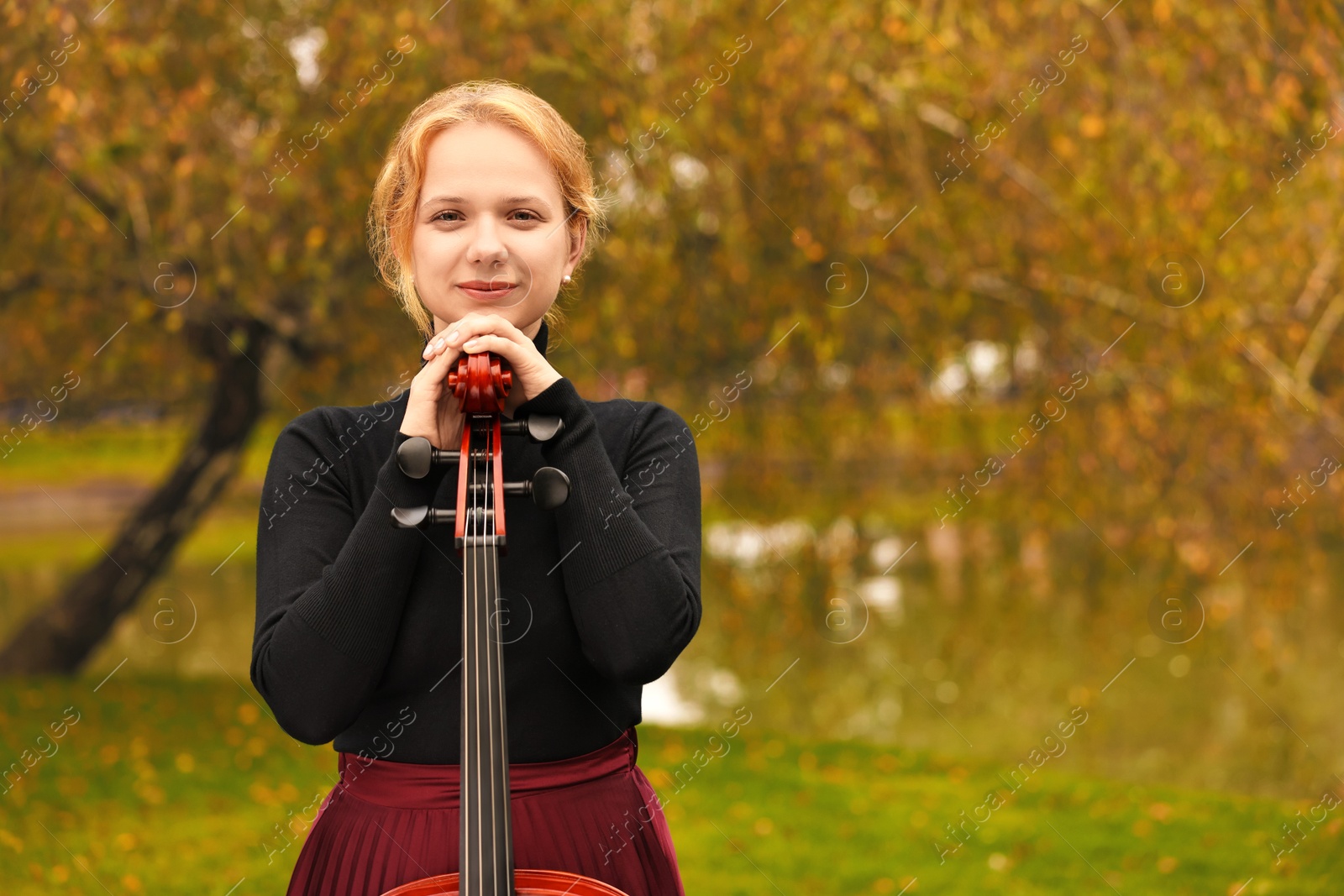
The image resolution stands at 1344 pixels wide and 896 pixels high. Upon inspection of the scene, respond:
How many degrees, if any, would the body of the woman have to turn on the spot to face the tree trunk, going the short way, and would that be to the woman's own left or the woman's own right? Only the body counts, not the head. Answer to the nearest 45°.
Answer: approximately 180°

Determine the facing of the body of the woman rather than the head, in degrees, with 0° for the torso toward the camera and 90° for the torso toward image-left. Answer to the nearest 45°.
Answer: approximately 0°
